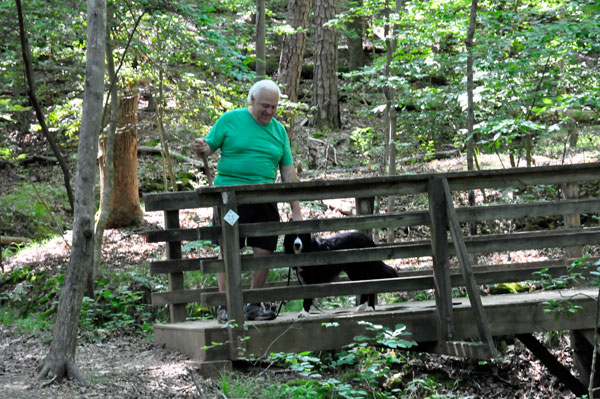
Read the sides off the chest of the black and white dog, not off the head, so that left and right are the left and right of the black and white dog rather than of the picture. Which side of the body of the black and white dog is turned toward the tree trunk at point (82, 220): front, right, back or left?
front

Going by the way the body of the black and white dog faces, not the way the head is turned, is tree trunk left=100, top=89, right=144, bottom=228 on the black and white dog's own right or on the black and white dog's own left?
on the black and white dog's own right

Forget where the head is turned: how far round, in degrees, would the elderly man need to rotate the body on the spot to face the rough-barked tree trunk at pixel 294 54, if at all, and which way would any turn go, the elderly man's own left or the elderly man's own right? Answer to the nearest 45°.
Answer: approximately 135° to the elderly man's own left

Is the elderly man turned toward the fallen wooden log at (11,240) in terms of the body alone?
no

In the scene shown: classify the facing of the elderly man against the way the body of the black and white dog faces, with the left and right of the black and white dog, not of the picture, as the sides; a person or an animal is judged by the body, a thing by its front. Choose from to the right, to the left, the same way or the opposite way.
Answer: to the left

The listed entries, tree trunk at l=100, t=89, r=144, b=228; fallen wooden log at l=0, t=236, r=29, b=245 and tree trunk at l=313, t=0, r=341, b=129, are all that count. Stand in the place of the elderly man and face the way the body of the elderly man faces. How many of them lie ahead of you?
0

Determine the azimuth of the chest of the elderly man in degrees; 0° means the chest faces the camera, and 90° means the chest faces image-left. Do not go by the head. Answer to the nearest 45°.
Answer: approximately 315°

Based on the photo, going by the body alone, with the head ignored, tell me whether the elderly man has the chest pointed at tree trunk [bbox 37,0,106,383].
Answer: no

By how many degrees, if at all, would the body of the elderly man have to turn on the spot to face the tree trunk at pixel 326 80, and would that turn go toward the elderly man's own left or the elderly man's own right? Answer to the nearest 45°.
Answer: approximately 135° to the elderly man's own left

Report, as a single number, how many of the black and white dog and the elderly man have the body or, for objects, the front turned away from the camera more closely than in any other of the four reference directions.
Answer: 0

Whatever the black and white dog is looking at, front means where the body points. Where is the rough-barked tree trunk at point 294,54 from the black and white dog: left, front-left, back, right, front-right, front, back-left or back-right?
back-right

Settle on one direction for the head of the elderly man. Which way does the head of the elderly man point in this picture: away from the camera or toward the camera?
toward the camera
